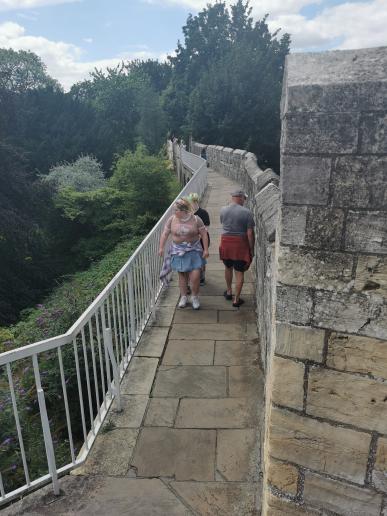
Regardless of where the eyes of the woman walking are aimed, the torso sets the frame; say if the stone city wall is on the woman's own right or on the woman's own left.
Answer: on the woman's own left

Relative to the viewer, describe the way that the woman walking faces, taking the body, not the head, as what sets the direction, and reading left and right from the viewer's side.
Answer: facing the viewer

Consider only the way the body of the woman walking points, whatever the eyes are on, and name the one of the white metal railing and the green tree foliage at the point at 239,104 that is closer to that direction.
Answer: the white metal railing

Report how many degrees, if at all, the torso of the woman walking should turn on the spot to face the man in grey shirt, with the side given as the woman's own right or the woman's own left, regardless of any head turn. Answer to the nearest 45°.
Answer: approximately 90° to the woman's own left

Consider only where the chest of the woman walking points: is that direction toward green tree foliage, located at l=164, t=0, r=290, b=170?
no

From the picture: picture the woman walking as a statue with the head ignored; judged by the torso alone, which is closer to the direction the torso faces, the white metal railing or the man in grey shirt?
the white metal railing
